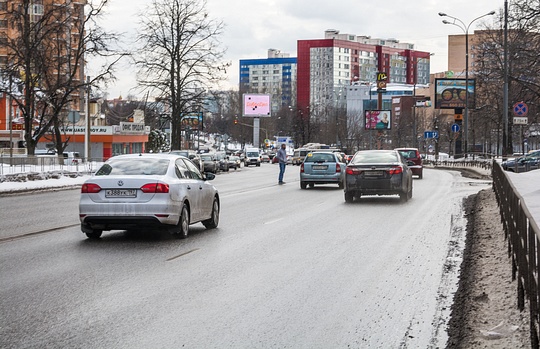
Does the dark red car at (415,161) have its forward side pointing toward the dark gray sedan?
no

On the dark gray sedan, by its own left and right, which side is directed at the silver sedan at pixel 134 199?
back

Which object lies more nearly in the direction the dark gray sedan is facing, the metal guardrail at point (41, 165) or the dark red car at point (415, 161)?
the dark red car

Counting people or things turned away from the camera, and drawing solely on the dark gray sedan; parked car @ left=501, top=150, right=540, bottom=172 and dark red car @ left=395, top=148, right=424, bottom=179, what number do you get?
2

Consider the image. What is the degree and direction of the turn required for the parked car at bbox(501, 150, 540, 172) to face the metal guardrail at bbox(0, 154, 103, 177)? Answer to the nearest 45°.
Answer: approximately 45° to its left

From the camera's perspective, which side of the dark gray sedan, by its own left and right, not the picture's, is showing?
back

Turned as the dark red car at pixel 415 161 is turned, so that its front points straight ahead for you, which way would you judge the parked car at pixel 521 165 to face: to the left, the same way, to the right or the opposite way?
to the left

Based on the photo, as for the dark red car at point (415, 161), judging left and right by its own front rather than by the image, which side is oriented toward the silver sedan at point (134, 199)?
back

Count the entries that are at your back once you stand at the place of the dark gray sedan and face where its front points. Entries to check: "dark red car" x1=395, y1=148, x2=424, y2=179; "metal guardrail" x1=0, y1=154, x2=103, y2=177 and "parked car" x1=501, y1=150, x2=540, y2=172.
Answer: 0

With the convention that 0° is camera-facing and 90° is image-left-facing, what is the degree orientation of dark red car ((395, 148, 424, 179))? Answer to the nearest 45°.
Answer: approximately 180°

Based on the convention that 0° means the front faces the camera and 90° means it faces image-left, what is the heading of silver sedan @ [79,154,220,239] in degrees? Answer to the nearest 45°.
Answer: approximately 225°

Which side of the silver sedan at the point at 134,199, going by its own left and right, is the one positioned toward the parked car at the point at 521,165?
front

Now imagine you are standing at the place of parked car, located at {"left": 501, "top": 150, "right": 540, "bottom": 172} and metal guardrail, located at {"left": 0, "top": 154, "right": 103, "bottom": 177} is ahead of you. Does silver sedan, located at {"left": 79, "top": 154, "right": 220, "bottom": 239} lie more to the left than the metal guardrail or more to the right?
left

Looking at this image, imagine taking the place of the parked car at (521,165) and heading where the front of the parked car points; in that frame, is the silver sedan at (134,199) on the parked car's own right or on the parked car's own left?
on the parked car's own left

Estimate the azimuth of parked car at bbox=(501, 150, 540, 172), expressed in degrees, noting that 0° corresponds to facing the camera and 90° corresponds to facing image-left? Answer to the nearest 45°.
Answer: approximately 90°

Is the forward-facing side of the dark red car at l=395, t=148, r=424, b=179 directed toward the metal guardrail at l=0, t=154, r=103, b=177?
no

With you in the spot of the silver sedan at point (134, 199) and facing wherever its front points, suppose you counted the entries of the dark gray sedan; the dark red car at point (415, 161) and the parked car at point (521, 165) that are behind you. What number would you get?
0

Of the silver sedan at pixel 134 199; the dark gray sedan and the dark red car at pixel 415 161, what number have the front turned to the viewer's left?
0

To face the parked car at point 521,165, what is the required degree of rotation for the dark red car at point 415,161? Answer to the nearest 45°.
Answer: approximately 135° to its right
